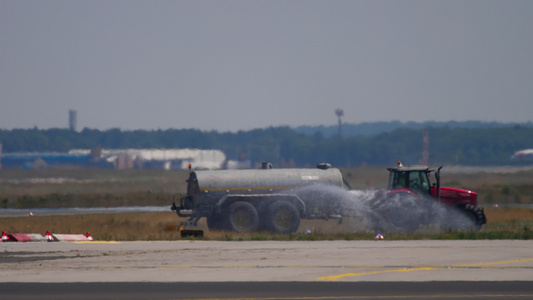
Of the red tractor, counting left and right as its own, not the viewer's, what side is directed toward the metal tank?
back

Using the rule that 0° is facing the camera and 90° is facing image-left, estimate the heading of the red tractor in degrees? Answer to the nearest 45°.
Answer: approximately 270°
